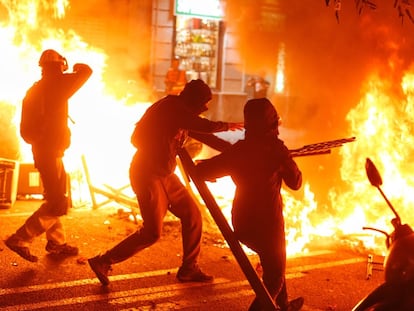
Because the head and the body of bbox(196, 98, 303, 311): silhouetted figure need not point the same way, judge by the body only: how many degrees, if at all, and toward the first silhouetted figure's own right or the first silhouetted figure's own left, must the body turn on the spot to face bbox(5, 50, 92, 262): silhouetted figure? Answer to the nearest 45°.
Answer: approximately 90° to the first silhouetted figure's own left

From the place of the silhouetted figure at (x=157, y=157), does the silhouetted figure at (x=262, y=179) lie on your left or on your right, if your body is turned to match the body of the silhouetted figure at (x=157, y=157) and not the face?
on your right

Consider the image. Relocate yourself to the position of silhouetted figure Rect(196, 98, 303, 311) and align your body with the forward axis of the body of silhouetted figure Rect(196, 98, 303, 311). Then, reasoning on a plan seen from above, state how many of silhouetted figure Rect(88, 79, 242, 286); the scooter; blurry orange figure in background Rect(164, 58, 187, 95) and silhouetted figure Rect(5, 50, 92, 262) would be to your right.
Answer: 1

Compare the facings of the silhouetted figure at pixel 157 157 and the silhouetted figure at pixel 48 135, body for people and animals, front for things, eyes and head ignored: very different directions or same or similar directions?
same or similar directions

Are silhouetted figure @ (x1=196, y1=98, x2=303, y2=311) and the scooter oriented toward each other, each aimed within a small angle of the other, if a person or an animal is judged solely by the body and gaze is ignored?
no

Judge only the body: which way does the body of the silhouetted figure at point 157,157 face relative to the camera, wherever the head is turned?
to the viewer's right

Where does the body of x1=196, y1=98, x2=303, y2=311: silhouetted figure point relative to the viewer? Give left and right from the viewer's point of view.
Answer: facing away from the viewer and to the right of the viewer
